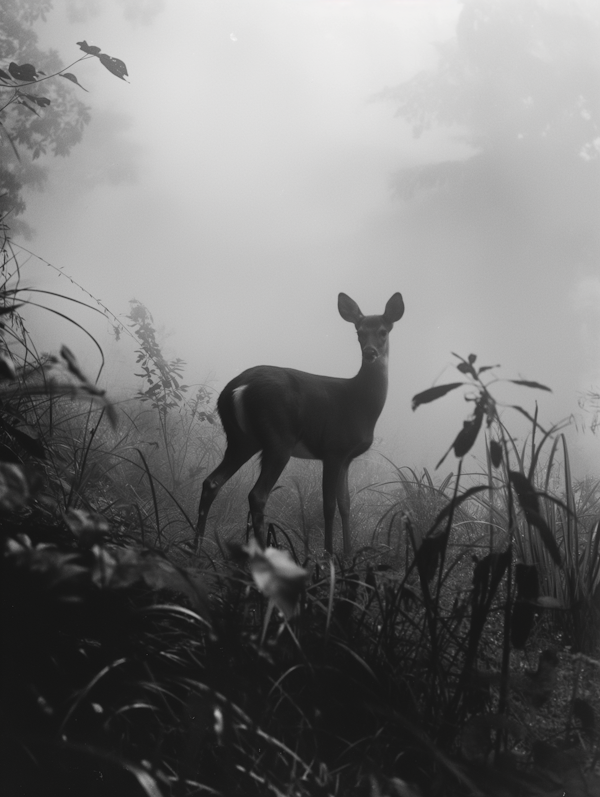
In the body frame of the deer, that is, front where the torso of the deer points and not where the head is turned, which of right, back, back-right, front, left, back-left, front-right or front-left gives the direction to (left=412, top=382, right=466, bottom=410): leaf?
right

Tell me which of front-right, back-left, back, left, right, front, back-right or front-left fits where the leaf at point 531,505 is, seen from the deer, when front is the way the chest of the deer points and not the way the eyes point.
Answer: right

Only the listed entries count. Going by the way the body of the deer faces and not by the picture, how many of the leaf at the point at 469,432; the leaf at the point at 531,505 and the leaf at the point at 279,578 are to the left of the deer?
0

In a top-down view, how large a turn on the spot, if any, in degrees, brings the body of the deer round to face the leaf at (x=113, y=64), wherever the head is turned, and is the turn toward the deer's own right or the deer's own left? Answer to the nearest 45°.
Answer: approximately 135° to the deer's own right

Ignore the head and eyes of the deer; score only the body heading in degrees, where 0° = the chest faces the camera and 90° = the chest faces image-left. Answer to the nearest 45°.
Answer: approximately 270°

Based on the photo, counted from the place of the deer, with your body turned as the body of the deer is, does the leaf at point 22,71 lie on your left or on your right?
on your right

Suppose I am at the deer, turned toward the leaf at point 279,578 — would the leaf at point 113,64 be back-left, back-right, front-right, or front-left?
front-right

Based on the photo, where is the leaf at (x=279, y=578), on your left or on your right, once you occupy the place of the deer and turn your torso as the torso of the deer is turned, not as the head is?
on your right

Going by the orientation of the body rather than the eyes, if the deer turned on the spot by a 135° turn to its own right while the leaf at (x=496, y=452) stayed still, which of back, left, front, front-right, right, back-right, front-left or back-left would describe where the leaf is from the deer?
front-left

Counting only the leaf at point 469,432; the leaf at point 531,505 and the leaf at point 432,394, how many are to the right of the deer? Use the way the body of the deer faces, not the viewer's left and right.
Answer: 3
